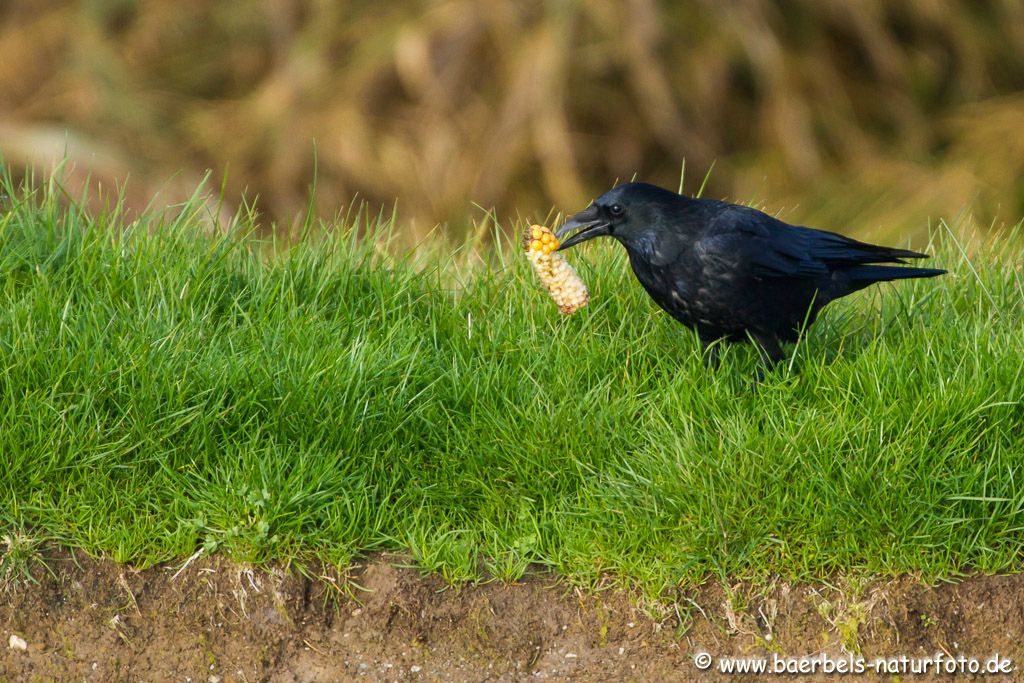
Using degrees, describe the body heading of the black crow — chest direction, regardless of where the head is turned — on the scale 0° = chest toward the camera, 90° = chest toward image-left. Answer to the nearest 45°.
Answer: approximately 90°
